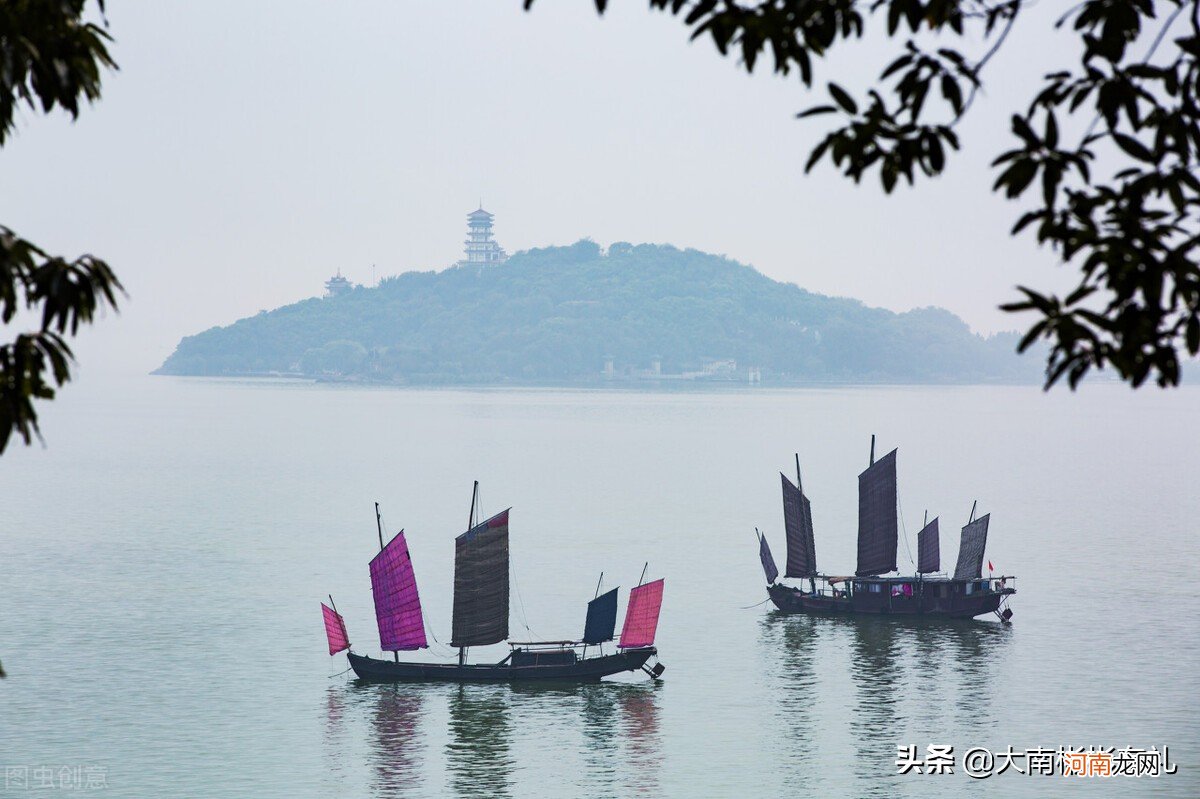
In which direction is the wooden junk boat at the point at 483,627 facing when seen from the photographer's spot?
facing to the left of the viewer
